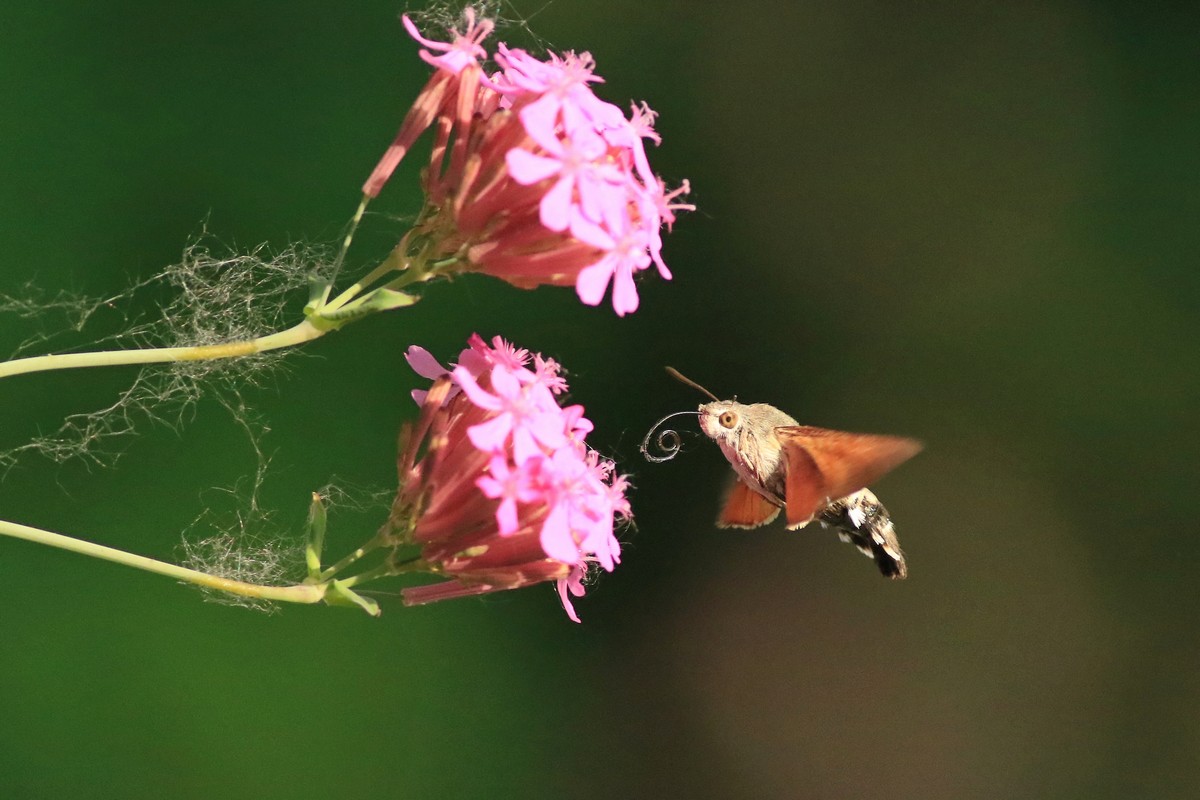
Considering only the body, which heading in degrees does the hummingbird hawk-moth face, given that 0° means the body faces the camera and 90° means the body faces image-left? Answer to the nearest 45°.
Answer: approximately 90°
